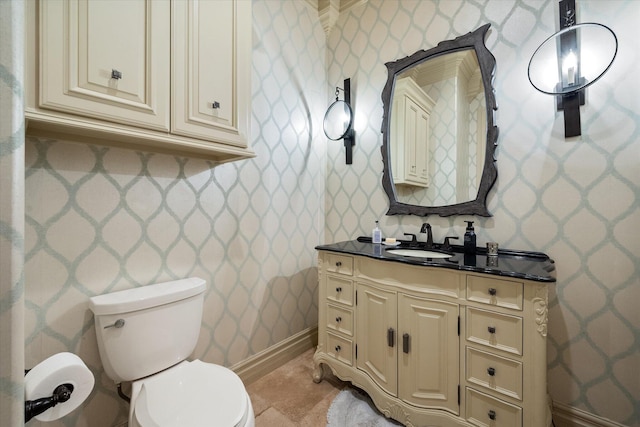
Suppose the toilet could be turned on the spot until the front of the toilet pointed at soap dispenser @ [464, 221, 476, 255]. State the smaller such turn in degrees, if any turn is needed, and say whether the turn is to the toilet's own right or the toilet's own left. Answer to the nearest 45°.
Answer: approximately 45° to the toilet's own left

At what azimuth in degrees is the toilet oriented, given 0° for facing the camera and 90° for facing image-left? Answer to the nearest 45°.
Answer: approximately 315°

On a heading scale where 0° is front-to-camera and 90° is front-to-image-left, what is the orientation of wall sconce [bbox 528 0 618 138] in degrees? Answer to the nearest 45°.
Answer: approximately 0°

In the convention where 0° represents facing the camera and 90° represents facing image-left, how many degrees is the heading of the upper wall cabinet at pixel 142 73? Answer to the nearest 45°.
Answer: approximately 315°

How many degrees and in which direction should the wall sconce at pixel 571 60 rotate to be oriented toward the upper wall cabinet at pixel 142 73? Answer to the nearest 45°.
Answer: approximately 45° to its right
